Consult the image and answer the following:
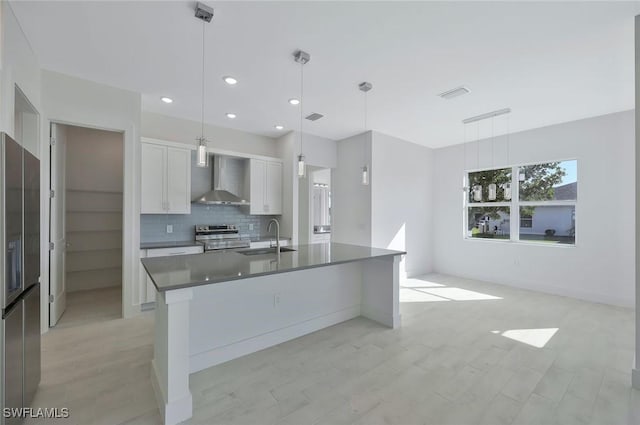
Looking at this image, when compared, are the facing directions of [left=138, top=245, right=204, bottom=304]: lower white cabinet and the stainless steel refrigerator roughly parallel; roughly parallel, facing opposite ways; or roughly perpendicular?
roughly perpendicular

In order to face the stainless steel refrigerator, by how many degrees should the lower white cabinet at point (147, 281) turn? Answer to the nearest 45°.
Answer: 0° — it already faces it

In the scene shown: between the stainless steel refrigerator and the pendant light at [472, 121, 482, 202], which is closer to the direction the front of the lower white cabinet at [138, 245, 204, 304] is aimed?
the stainless steel refrigerator

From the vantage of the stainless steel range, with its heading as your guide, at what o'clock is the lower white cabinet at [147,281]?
The lower white cabinet is roughly at 2 o'clock from the stainless steel range.

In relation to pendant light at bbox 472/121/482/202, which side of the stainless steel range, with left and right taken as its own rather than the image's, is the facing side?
left

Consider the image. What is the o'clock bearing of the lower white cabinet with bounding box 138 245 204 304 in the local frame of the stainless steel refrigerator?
The lower white cabinet is roughly at 10 o'clock from the stainless steel refrigerator.

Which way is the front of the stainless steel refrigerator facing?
to the viewer's right

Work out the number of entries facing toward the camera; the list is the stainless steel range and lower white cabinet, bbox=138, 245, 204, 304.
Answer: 2
